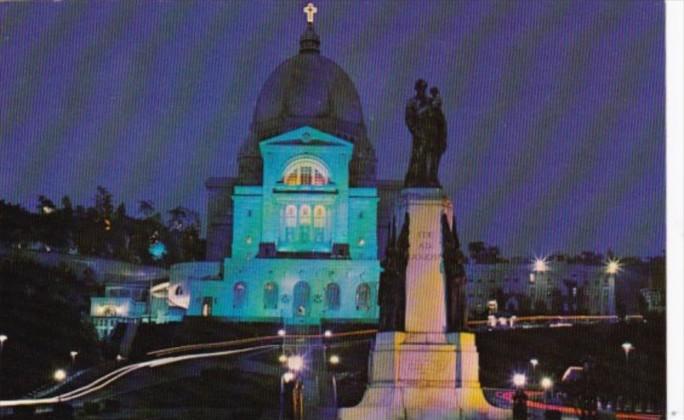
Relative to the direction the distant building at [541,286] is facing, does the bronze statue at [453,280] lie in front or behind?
in front

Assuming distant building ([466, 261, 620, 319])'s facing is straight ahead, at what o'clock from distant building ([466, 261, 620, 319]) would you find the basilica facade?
The basilica facade is roughly at 2 o'clock from the distant building.

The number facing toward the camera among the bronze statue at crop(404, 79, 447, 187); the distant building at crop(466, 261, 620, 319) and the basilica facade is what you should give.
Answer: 3

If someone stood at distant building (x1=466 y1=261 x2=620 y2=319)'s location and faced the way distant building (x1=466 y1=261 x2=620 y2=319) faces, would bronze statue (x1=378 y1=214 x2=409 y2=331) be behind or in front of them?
in front

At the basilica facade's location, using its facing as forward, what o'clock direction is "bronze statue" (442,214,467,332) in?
The bronze statue is roughly at 12 o'clock from the basilica facade.

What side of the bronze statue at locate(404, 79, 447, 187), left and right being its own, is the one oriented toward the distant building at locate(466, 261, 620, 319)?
back

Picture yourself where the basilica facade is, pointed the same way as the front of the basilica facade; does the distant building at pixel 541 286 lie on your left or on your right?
on your left

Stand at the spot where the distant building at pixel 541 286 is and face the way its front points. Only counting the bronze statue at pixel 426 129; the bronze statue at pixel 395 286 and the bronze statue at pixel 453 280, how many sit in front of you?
3

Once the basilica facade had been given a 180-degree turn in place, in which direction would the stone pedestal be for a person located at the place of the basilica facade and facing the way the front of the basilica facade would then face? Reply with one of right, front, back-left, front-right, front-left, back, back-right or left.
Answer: back

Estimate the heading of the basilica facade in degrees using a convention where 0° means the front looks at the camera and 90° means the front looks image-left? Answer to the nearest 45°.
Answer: approximately 0°
